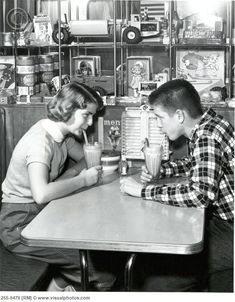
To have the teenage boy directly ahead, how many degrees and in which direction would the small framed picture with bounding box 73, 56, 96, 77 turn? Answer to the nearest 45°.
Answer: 0° — it already faces them

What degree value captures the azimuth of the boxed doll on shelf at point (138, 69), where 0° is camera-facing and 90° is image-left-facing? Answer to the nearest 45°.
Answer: approximately 0°

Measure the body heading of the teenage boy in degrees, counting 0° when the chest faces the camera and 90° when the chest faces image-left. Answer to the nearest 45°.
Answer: approximately 90°

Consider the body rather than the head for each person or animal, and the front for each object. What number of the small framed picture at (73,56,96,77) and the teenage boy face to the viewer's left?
1

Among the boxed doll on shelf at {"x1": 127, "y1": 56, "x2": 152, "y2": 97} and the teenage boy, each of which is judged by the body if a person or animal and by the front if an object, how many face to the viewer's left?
1

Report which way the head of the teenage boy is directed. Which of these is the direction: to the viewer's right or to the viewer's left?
to the viewer's left

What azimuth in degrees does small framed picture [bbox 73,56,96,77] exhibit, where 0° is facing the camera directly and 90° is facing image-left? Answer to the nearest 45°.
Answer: approximately 0°

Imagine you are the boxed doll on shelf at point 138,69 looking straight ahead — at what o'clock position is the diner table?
The diner table is roughly at 12 o'clock from the boxed doll on shelf.
